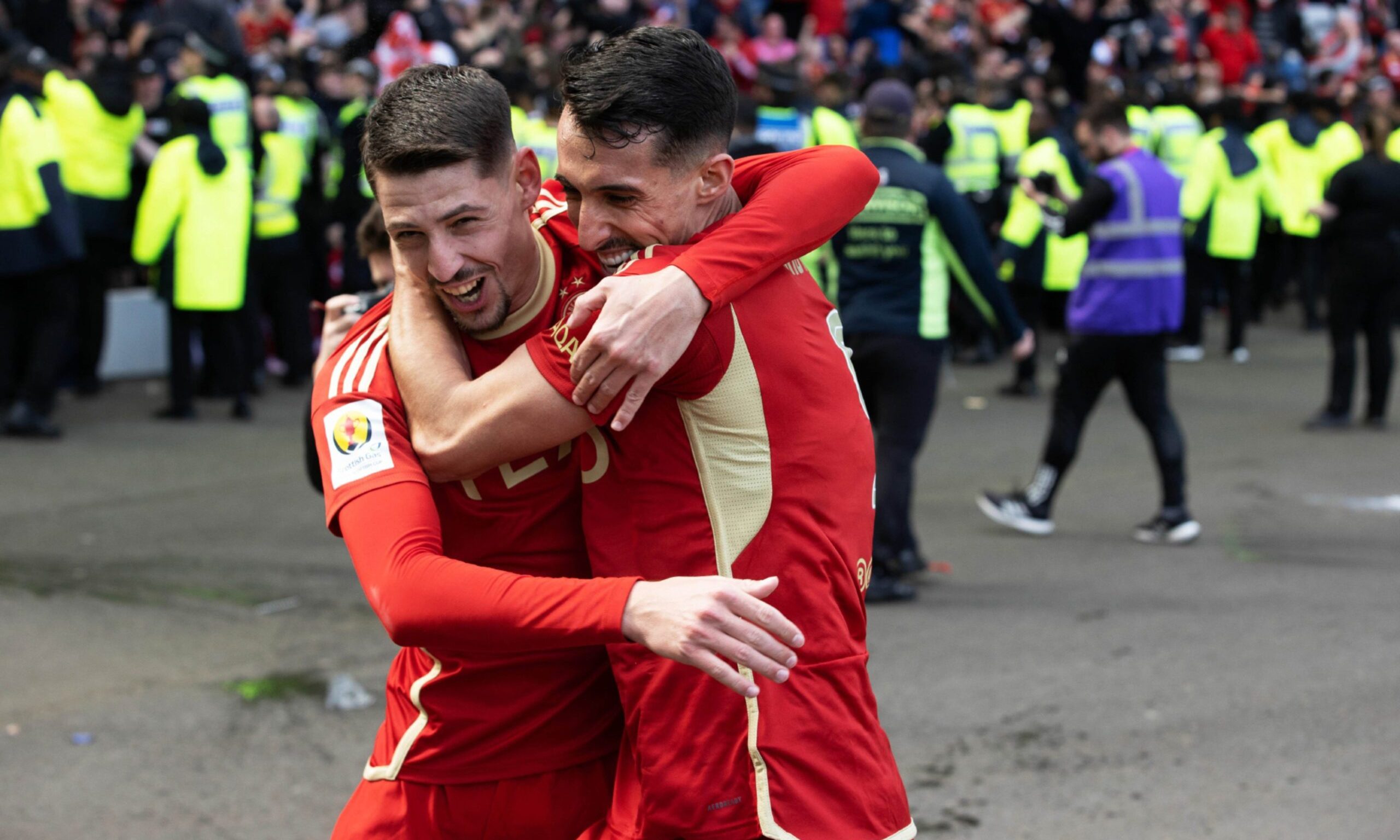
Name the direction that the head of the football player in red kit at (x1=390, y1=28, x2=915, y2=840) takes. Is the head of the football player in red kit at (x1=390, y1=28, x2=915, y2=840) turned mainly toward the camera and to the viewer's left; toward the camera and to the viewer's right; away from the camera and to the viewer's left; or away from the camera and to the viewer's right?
toward the camera and to the viewer's left

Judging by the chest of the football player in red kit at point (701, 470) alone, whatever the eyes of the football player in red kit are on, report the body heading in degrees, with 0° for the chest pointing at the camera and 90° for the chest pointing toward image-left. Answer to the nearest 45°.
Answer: approximately 90°

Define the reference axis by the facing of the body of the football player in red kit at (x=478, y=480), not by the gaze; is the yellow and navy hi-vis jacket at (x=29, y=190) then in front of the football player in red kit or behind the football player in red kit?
behind

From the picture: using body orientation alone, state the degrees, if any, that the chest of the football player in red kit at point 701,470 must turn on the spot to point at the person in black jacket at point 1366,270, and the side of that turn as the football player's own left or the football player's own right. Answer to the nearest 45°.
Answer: approximately 135° to the football player's own right

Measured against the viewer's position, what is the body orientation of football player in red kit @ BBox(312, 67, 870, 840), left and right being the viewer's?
facing the viewer and to the right of the viewer
